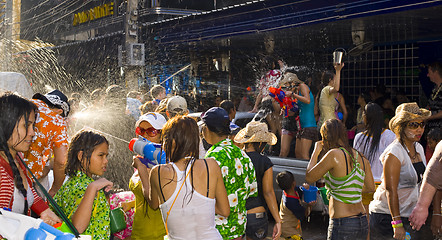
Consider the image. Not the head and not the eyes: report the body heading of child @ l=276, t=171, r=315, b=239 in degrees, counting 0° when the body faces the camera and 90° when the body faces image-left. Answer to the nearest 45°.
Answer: approximately 225°

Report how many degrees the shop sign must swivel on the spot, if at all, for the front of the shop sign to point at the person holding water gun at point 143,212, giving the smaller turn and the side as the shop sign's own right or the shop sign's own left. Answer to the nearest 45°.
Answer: approximately 45° to the shop sign's own left

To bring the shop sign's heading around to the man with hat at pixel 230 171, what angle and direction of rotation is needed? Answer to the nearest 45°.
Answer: approximately 45° to its left

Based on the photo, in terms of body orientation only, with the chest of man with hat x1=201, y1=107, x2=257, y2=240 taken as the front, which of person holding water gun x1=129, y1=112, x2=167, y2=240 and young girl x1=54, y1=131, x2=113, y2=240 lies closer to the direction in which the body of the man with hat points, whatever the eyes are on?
the person holding water gun

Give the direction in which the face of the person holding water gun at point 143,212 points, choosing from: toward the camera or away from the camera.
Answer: toward the camera

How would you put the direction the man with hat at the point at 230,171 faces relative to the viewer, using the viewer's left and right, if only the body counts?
facing away from the viewer and to the left of the viewer

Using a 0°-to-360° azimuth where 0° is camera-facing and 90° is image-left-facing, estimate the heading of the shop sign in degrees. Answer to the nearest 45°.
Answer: approximately 45°

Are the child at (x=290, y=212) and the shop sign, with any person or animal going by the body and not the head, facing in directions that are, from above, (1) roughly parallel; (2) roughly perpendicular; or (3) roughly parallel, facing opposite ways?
roughly parallel, facing opposite ways

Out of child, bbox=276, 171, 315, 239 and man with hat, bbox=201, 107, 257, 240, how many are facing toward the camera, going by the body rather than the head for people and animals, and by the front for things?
0

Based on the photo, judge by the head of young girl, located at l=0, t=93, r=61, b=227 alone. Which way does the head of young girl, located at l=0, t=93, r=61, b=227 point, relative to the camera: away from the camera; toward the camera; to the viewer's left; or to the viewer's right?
to the viewer's right

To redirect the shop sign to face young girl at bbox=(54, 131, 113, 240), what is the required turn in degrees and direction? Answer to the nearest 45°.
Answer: approximately 45° to its left
